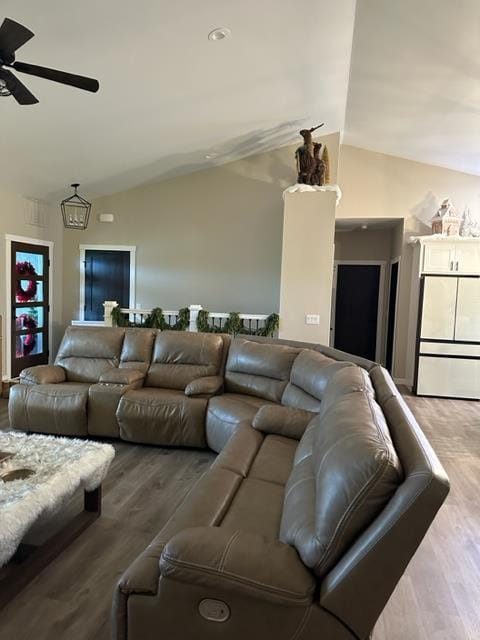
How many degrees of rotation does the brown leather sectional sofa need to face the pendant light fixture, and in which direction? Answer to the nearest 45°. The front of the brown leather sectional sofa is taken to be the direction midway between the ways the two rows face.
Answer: approximately 90° to its right

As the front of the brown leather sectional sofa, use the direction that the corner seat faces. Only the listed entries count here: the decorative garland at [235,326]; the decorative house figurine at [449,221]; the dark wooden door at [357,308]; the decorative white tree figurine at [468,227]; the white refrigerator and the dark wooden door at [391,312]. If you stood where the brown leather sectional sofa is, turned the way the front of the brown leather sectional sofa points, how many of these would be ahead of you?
0

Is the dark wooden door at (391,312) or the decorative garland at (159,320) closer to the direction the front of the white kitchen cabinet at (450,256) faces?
the decorative garland

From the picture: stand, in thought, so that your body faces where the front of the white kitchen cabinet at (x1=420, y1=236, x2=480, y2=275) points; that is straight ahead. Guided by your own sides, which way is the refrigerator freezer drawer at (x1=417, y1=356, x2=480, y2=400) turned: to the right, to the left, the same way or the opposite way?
the same way

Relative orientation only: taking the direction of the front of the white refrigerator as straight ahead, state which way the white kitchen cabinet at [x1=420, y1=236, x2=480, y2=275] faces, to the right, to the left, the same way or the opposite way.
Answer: the same way

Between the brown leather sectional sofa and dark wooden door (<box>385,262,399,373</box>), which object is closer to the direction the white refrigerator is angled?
the brown leather sectional sofa

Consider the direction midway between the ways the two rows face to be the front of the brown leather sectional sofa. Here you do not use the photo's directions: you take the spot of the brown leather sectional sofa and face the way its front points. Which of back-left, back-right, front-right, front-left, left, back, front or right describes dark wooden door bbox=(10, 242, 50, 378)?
right

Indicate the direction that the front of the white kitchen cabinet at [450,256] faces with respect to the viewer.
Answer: facing the viewer

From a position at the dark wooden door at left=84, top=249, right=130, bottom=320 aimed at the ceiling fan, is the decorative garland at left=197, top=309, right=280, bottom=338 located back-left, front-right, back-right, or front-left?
front-left

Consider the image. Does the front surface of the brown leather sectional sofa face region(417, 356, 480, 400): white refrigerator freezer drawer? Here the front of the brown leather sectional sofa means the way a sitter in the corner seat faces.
no

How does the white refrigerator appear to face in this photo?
toward the camera

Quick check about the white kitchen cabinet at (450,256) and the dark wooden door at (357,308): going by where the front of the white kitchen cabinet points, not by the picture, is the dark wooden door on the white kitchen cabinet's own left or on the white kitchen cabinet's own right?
on the white kitchen cabinet's own right

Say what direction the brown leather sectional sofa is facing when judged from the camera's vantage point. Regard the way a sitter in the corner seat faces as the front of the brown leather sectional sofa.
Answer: facing the viewer and to the left of the viewer

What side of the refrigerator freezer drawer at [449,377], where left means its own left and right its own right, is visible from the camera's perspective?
front

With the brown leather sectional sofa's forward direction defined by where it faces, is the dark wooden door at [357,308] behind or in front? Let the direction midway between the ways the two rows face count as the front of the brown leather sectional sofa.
behind

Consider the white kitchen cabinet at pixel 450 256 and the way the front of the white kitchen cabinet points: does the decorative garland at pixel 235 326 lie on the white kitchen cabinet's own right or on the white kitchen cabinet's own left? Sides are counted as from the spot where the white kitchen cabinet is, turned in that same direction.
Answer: on the white kitchen cabinet's own right

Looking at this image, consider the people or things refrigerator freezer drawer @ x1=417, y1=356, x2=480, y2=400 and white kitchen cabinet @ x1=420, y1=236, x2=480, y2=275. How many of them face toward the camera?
2
